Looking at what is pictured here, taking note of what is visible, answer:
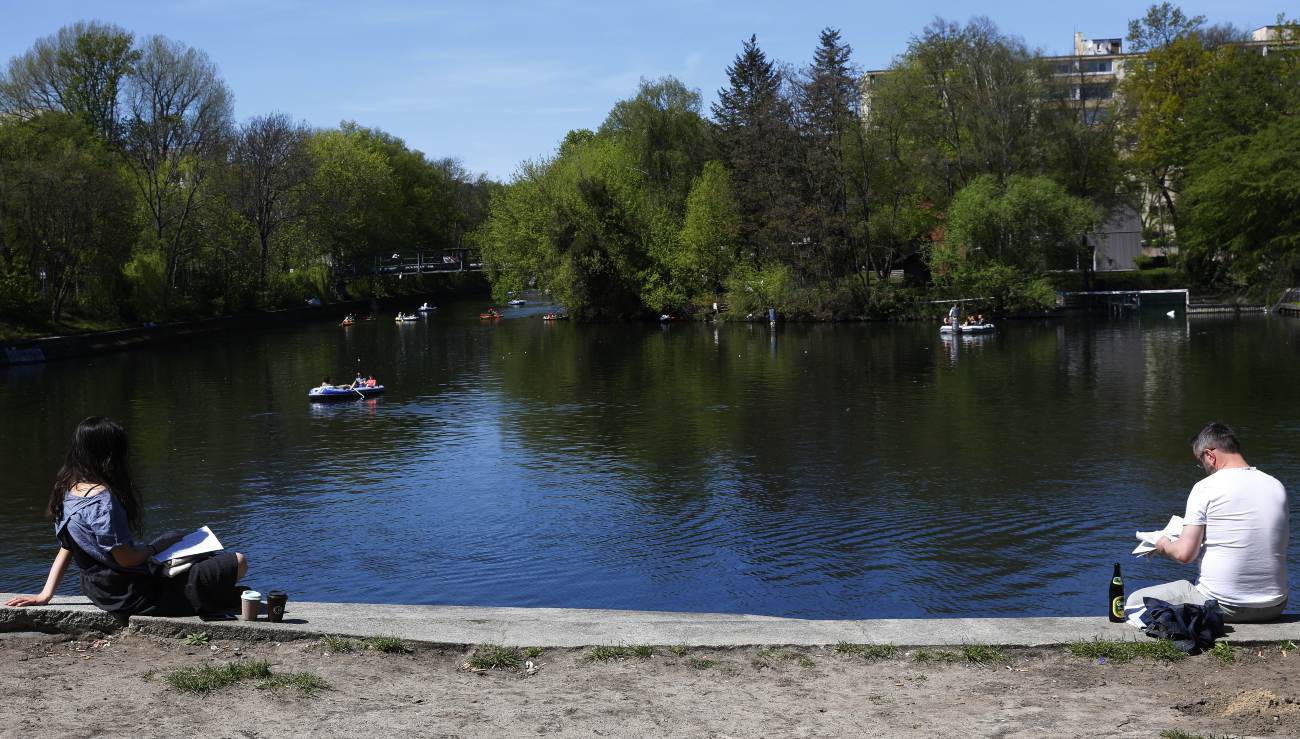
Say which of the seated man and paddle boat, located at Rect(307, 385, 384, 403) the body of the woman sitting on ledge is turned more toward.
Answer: the paddle boat

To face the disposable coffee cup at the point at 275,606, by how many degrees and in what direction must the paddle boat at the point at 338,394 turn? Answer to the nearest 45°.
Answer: approximately 90° to its left

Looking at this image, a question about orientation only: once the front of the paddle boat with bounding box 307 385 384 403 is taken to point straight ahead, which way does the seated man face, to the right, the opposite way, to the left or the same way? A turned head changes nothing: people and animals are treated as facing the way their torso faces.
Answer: to the right

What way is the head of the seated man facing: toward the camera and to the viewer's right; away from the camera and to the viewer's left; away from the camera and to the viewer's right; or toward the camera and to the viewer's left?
away from the camera and to the viewer's left

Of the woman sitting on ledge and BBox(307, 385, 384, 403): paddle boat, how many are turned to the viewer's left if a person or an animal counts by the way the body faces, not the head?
1

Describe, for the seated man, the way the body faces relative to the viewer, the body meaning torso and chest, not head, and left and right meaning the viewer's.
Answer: facing away from the viewer and to the left of the viewer

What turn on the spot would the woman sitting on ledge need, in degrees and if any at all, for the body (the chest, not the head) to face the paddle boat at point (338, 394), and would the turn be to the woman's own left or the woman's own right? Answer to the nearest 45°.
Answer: approximately 45° to the woman's own left

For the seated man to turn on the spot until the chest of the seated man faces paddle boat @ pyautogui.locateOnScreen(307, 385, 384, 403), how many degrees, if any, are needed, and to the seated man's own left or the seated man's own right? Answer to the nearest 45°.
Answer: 0° — they already face it

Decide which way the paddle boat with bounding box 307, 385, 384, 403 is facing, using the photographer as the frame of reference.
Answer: facing to the left of the viewer

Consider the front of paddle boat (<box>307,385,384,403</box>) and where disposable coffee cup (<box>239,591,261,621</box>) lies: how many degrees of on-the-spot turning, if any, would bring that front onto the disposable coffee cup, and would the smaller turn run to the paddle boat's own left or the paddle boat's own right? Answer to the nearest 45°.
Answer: approximately 90° to the paddle boat's own left

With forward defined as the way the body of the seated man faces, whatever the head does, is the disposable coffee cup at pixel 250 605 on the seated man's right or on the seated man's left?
on the seated man's left

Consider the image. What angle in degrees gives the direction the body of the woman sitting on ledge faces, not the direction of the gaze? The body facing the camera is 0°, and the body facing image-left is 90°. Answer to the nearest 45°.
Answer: approximately 225°

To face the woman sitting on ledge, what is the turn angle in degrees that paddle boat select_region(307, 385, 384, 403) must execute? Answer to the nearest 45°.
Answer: approximately 90° to its left
